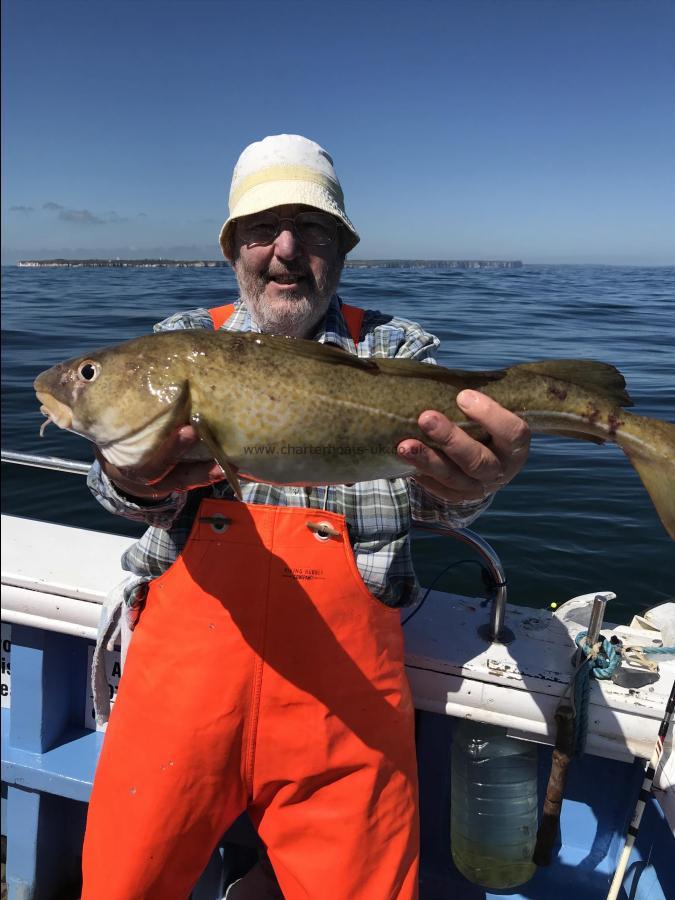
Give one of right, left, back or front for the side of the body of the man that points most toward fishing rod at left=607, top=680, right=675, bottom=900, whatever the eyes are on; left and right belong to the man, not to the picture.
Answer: left

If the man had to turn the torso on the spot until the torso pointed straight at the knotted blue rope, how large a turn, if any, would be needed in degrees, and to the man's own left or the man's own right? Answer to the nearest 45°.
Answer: approximately 90° to the man's own left

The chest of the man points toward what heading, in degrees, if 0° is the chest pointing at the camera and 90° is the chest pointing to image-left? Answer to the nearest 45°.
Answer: approximately 0°
